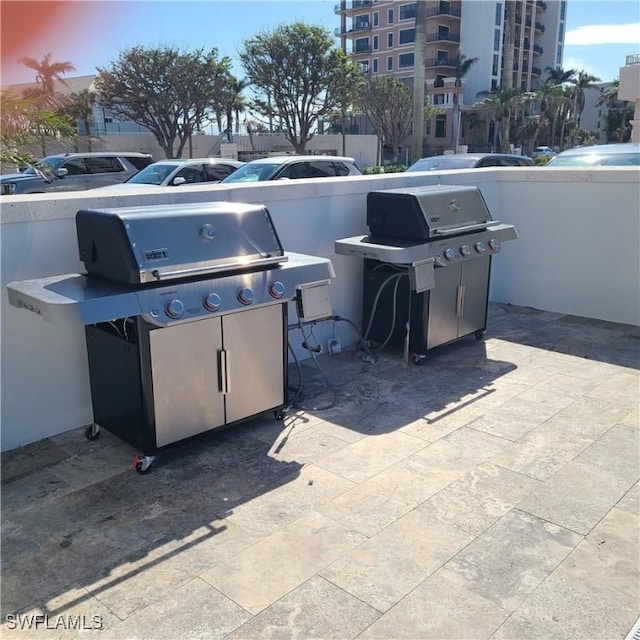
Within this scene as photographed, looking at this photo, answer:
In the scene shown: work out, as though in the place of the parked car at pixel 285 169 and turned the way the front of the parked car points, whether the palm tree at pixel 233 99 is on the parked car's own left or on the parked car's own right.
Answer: on the parked car's own right

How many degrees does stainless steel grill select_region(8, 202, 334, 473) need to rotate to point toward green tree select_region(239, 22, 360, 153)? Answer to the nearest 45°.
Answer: approximately 135° to its left

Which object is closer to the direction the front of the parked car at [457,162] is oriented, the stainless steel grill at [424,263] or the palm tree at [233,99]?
the stainless steel grill
